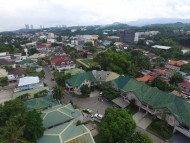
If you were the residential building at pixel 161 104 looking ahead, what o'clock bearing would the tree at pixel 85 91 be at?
The tree is roughly at 2 o'clock from the residential building.

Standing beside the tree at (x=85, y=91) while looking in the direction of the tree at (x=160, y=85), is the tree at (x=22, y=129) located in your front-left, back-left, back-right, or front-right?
back-right

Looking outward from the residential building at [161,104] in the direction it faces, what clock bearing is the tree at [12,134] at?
The tree is roughly at 12 o'clock from the residential building.

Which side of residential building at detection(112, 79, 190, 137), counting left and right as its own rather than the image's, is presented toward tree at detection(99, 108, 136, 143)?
front

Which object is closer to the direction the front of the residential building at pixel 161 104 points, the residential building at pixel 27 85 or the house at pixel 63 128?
the house

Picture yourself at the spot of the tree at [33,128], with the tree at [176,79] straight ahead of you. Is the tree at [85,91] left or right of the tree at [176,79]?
left

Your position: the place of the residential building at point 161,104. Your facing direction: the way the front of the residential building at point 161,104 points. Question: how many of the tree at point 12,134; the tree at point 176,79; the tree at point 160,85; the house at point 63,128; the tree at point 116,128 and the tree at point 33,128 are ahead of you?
4

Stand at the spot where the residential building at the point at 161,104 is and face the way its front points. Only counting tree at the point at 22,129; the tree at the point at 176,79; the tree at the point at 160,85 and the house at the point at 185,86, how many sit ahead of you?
1

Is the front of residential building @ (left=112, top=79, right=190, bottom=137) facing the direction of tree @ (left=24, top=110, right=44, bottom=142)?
yes

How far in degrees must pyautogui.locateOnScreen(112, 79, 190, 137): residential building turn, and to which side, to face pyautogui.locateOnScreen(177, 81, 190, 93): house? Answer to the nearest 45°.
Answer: approximately 135° to its right

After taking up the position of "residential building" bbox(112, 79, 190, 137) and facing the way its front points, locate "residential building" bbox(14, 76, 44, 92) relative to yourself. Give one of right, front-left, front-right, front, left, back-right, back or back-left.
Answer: front-right

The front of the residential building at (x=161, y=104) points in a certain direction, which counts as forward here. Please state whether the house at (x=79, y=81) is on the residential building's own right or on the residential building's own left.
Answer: on the residential building's own right

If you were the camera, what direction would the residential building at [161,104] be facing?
facing the viewer and to the left of the viewer

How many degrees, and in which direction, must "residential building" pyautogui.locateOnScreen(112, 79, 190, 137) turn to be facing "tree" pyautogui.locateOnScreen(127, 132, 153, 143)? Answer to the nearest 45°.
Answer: approximately 45° to its left
